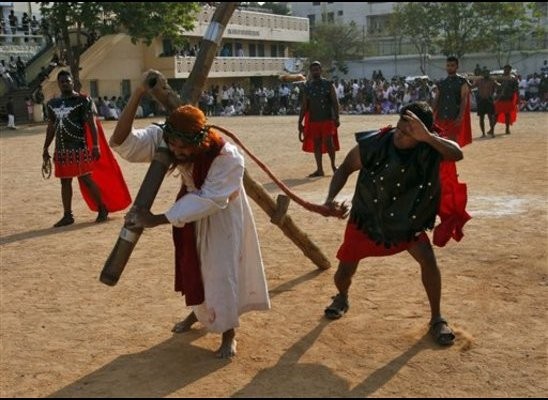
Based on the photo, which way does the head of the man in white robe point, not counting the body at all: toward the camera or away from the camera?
toward the camera

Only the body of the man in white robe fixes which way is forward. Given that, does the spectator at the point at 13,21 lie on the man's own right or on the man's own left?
on the man's own right

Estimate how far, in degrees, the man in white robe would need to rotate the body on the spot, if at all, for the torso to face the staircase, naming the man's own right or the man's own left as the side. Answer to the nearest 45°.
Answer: approximately 135° to the man's own right

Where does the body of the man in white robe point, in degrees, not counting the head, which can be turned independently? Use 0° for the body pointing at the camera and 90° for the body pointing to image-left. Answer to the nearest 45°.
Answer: approximately 45°
